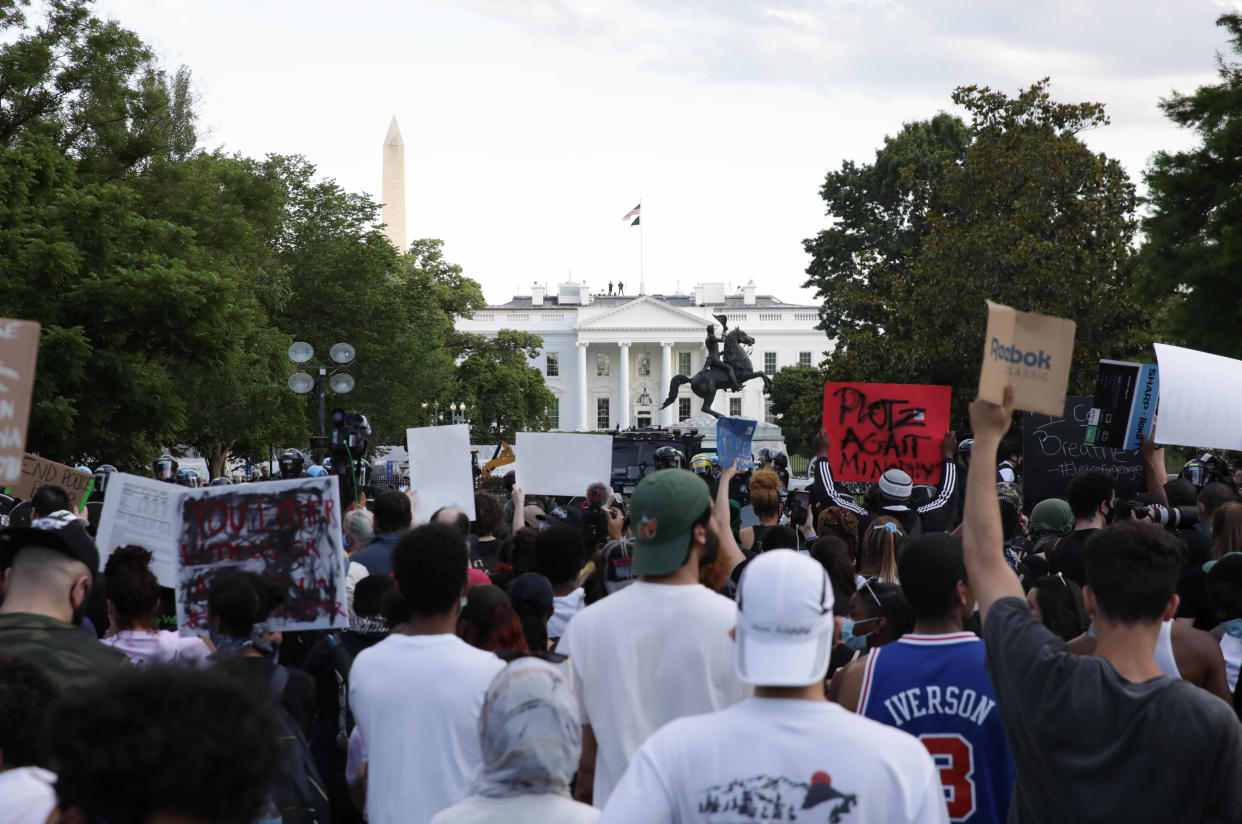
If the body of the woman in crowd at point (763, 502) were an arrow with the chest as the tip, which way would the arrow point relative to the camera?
away from the camera

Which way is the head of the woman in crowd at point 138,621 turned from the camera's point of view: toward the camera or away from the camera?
away from the camera

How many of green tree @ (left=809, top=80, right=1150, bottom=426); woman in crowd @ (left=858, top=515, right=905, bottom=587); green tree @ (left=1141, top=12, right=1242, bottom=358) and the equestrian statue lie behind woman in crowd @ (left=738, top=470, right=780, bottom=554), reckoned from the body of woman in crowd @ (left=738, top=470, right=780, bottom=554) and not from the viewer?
1

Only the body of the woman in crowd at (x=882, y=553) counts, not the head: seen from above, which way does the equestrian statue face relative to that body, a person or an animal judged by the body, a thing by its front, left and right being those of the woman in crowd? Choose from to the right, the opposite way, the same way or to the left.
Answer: to the right

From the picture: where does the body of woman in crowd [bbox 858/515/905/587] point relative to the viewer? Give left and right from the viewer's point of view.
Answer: facing away from the viewer

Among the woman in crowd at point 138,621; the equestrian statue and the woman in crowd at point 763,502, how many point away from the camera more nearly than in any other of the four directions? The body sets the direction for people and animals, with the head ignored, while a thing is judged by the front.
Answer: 2

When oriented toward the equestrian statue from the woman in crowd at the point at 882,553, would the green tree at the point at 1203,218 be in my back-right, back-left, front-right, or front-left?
front-right

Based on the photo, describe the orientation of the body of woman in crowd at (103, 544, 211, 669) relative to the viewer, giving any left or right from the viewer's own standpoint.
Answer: facing away from the viewer

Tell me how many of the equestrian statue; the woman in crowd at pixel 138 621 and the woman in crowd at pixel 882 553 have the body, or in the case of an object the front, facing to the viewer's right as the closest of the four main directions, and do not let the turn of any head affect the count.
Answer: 1

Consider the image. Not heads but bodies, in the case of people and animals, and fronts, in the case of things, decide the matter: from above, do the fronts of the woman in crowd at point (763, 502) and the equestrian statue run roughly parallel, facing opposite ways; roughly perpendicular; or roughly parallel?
roughly perpendicular

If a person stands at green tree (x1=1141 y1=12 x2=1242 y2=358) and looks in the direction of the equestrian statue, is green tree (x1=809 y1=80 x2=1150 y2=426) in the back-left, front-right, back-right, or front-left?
front-right

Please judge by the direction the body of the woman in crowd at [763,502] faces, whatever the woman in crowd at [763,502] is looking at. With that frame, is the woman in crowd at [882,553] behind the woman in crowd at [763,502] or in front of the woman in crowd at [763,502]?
behind

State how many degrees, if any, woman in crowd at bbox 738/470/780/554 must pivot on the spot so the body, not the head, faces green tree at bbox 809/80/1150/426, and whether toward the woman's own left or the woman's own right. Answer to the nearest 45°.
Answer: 0° — they already face it

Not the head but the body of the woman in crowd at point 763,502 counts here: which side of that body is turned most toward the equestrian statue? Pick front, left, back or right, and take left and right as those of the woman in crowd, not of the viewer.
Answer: front

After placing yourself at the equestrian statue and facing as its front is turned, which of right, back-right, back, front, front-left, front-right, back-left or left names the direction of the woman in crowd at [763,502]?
right

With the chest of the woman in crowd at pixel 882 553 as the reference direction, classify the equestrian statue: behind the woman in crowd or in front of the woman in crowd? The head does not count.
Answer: in front

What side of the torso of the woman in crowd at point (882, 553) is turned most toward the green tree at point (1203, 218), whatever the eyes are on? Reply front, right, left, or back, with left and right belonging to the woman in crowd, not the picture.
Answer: front

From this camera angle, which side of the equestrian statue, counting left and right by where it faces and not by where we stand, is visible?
right

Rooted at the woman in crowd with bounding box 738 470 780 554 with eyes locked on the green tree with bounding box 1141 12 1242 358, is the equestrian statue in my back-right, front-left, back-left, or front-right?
front-left
